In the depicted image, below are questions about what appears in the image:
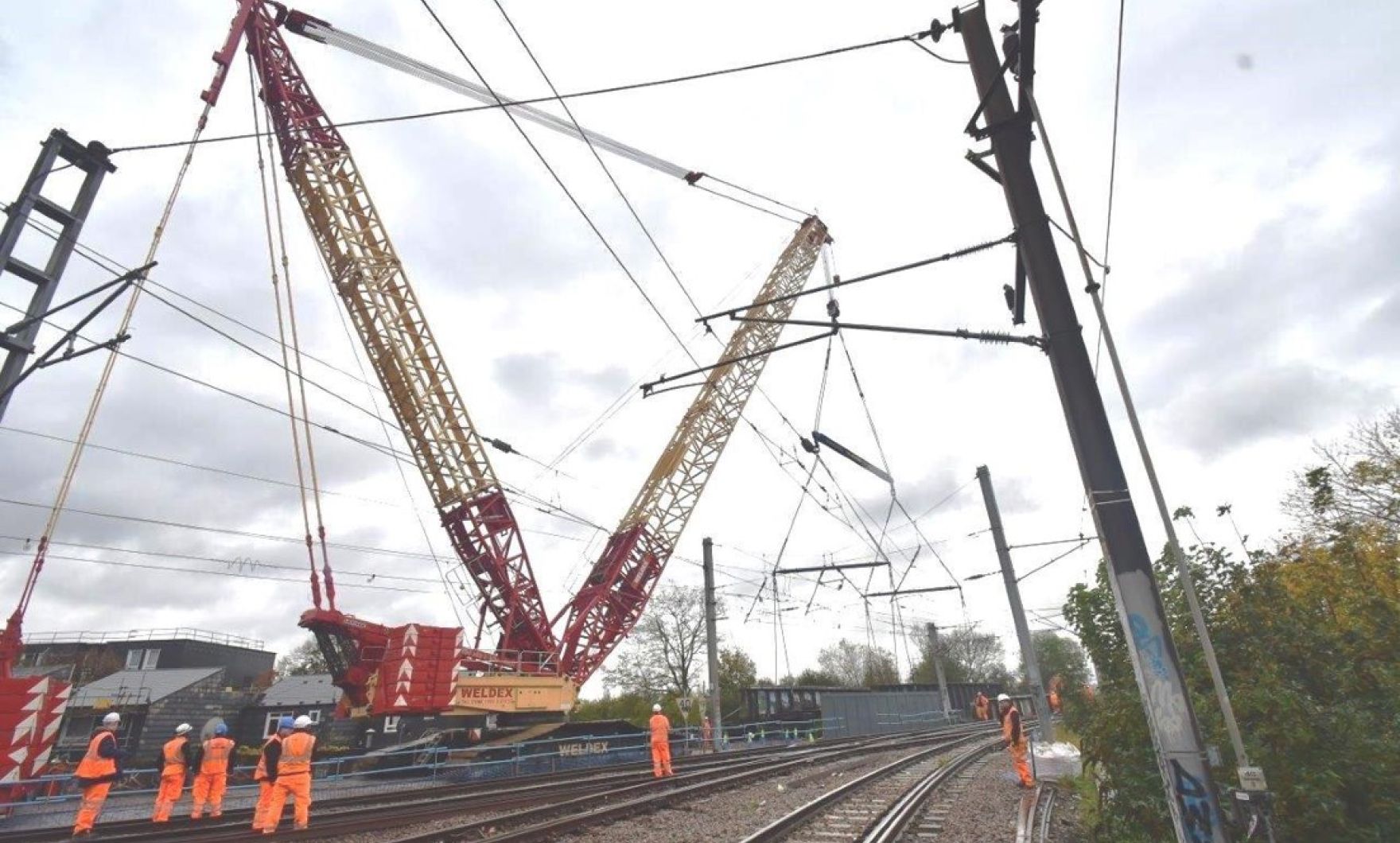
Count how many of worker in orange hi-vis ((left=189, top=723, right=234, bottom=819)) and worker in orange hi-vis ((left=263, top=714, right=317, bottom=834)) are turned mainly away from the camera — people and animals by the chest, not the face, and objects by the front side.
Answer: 2

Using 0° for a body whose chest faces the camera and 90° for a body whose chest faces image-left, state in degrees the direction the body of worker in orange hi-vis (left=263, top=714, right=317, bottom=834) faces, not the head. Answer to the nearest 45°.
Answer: approximately 180°

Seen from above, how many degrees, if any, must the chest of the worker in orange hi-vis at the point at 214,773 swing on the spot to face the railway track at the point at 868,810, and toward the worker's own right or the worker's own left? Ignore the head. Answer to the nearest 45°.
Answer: approximately 135° to the worker's own right

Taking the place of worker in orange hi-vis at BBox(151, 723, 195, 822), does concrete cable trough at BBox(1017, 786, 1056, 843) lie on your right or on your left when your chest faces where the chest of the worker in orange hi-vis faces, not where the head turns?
on your right

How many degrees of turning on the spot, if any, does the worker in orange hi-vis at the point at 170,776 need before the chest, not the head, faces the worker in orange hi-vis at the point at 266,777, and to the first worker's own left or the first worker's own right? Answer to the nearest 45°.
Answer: approximately 90° to the first worker's own right

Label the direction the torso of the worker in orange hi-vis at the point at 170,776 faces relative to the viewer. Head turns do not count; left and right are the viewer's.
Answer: facing away from the viewer and to the right of the viewer

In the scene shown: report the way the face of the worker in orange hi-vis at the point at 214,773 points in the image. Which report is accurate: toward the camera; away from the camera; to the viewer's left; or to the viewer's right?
away from the camera

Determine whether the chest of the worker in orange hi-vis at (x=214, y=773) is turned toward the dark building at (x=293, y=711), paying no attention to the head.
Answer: yes

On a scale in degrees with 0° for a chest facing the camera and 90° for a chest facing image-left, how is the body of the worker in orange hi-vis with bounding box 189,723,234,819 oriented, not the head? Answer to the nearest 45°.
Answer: approximately 180°

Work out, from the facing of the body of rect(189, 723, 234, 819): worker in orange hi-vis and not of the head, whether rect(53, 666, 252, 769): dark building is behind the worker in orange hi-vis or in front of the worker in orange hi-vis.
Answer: in front
